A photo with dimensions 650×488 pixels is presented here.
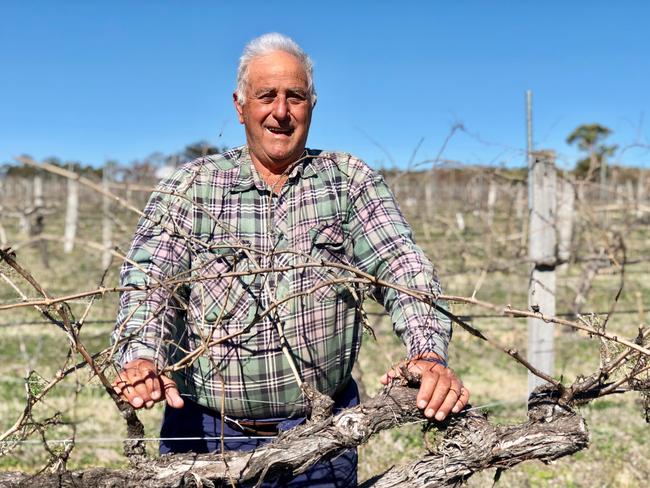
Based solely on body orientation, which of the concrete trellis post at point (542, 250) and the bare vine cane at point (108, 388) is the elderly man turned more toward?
the bare vine cane

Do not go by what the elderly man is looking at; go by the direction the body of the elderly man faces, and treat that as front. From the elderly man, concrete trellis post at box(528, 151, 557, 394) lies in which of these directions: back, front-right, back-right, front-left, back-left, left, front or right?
back-left

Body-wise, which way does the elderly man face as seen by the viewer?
toward the camera

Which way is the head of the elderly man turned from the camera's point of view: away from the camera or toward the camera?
toward the camera

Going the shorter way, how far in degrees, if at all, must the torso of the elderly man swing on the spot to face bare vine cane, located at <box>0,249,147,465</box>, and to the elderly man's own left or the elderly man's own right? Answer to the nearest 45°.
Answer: approximately 45° to the elderly man's own right
